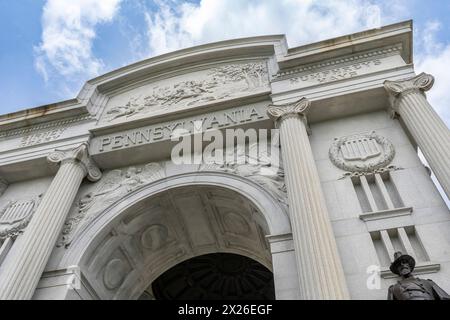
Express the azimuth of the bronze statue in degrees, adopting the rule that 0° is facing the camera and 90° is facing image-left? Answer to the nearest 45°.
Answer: approximately 0°

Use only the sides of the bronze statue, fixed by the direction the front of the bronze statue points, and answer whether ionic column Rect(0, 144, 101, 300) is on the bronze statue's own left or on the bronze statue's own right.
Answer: on the bronze statue's own right
